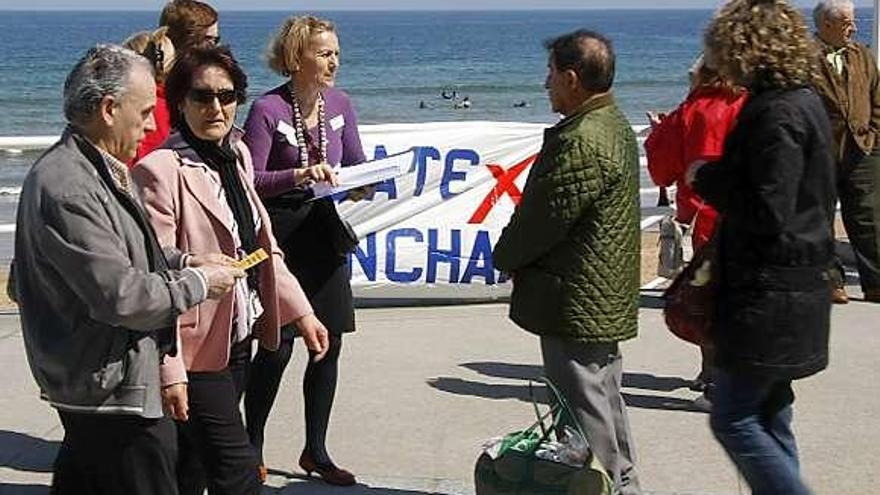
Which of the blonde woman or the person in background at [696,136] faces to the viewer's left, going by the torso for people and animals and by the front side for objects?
the person in background

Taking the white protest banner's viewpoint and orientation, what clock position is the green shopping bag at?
The green shopping bag is roughly at 12 o'clock from the white protest banner.

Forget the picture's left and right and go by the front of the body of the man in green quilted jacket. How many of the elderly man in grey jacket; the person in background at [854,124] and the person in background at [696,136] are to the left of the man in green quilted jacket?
1

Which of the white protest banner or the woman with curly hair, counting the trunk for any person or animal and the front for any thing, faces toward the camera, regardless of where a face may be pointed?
the white protest banner

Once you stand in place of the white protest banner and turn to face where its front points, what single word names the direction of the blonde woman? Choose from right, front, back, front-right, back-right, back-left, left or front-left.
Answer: front

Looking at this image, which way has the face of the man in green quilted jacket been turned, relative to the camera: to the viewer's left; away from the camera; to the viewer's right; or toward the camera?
to the viewer's left

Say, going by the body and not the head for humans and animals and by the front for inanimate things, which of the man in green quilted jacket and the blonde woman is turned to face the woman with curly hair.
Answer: the blonde woman

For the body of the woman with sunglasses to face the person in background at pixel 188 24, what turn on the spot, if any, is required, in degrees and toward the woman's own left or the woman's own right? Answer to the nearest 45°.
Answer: approximately 135° to the woman's own left

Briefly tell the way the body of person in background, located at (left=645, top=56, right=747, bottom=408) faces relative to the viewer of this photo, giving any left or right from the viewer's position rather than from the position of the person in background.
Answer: facing to the left of the viewer

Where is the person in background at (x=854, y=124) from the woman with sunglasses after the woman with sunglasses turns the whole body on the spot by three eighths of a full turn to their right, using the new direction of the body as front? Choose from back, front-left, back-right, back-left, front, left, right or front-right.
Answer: back-right

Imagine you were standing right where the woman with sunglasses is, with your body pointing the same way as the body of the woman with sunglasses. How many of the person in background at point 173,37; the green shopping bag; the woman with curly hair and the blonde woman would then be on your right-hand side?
0

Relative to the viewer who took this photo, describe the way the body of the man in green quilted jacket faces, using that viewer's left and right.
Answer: facing away from the viewer and to the left of the viewer

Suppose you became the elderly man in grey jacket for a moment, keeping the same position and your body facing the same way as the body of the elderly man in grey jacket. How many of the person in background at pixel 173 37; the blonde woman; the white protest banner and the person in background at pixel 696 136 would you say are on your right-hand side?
0

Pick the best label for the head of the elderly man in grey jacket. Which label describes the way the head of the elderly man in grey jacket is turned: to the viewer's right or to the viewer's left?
to the viewer's right

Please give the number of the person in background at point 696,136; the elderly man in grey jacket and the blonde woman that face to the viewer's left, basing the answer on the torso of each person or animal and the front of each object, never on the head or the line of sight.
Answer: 1

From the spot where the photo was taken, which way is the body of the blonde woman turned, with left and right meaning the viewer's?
facing the viewer and to the right of the viewer

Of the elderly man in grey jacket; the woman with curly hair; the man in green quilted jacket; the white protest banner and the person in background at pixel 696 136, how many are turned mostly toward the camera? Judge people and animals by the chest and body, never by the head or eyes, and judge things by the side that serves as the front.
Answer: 1

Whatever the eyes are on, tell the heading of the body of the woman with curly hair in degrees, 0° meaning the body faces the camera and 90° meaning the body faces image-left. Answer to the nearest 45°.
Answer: approximately 135°

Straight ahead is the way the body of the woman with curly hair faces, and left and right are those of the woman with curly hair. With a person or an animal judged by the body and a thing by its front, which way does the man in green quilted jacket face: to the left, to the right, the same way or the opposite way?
the same way
